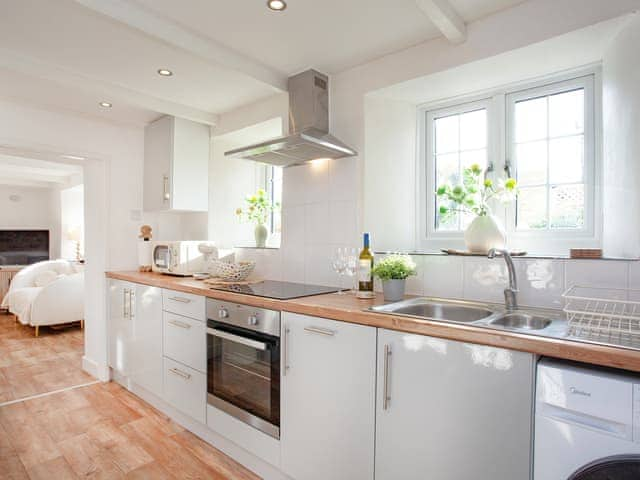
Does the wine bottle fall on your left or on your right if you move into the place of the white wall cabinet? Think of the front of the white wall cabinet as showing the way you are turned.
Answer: on your left

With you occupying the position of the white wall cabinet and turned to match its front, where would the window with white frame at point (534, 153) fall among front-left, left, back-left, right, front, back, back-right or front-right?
left

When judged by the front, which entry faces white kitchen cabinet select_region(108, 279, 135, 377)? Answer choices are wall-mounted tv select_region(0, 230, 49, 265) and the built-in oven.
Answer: the wall-mounted tv

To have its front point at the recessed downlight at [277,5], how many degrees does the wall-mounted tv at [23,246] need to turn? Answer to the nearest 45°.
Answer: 0° — it already faces it

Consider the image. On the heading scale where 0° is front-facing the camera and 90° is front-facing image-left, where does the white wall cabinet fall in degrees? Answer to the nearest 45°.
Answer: approximately 45°

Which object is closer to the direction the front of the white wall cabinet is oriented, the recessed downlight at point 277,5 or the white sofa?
the recessed downlight

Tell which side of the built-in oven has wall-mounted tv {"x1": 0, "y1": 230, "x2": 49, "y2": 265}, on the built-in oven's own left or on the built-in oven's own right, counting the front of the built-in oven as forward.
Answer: on the built-in oven's own right

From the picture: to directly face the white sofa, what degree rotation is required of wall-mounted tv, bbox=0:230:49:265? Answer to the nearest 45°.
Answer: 0° — it already faces it

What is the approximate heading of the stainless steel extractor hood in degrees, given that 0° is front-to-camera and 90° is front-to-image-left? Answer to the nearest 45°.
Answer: approximately 45°

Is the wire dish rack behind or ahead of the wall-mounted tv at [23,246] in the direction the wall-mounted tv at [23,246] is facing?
ahead

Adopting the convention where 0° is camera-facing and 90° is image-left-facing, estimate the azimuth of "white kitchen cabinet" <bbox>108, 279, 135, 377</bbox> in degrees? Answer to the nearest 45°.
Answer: approximately 45°

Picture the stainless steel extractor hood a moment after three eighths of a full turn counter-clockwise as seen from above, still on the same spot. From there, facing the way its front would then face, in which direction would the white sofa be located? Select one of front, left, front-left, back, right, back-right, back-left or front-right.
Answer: back-left

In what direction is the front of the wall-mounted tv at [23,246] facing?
toward the camera

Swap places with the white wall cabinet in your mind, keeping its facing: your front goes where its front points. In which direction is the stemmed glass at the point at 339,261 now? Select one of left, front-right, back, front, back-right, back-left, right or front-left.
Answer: left

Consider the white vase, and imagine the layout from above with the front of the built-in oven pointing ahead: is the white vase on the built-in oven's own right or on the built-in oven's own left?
on the built-in oven's own left

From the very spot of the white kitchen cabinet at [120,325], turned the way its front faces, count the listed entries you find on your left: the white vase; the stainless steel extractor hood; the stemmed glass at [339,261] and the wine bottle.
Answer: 4

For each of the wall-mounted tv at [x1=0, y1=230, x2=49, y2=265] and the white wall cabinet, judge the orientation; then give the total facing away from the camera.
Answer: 0

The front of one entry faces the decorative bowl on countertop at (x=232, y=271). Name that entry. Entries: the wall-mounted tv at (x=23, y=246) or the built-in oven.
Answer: the wall-mounted tv
